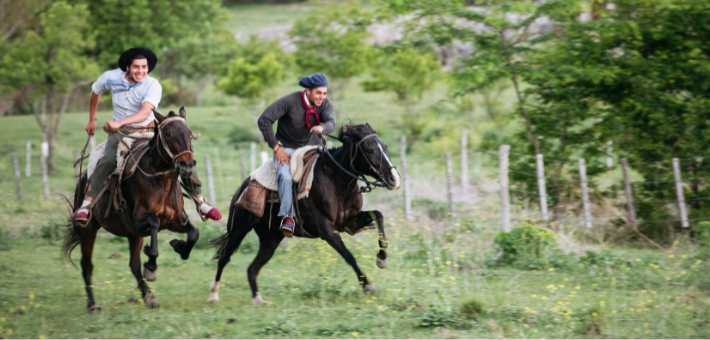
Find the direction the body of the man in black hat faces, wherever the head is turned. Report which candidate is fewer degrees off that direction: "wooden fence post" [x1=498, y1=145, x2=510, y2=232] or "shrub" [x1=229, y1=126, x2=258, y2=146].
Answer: the wooden fence post

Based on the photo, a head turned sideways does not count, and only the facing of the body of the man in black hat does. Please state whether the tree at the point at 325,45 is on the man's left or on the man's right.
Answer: on the man's left

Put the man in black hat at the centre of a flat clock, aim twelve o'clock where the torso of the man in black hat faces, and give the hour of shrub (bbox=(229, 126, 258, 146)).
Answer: The shrub is roughly at 8 o'clock from the man in black hat.

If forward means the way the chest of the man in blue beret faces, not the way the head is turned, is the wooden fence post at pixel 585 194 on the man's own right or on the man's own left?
on the man's own left

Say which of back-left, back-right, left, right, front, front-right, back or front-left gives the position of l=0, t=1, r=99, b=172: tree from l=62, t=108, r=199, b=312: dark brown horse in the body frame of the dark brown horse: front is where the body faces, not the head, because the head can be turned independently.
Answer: back-left

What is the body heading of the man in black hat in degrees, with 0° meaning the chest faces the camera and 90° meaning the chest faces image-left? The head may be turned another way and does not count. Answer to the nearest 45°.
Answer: approximately 315°

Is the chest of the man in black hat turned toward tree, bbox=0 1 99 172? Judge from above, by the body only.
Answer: no

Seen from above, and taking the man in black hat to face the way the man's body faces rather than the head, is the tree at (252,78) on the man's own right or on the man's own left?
on the man's own left

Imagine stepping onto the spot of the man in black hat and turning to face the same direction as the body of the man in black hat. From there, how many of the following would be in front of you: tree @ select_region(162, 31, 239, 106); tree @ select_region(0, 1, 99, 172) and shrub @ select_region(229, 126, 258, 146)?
0

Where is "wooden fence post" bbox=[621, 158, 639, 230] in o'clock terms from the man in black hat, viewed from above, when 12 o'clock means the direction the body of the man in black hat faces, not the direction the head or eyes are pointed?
The wooden fence post is roughly at 10 o'clock from the man in black hat.

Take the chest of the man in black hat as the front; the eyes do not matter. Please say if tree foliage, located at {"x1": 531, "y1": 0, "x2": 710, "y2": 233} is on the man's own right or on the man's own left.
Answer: on the man's own left

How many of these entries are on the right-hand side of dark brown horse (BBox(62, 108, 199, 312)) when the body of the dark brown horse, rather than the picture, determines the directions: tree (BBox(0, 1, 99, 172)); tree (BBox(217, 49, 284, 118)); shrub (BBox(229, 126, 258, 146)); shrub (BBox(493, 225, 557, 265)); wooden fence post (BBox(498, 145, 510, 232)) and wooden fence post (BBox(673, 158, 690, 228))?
0

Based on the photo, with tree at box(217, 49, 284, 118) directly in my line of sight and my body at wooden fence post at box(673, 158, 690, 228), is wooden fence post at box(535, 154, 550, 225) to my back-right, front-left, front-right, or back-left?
front-left

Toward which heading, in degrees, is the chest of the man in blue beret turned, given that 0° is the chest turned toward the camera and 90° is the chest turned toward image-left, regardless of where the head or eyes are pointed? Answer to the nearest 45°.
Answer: approximately 315°

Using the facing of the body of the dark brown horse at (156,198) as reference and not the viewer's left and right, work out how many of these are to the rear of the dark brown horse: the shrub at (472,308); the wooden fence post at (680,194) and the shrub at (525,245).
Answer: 0

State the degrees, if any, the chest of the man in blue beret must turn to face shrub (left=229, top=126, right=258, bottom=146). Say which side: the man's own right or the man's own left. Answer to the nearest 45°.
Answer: approximately 135° to the man's own left

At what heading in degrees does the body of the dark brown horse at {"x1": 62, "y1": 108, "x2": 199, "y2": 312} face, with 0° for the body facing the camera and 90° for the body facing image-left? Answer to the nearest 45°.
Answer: approximately 315°

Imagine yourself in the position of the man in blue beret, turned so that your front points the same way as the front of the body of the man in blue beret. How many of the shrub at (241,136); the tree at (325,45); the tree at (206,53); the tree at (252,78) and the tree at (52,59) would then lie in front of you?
0

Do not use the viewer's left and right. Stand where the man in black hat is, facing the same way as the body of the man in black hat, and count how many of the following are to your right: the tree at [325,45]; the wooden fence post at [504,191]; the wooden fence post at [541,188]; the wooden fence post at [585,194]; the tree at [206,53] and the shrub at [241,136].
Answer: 0

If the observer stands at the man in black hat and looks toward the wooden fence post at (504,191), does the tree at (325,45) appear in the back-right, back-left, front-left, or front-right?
front-left

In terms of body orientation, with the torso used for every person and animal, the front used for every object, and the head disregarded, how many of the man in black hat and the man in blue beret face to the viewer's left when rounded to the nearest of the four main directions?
0

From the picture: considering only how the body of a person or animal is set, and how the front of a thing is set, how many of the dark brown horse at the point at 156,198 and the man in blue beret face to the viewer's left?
0
